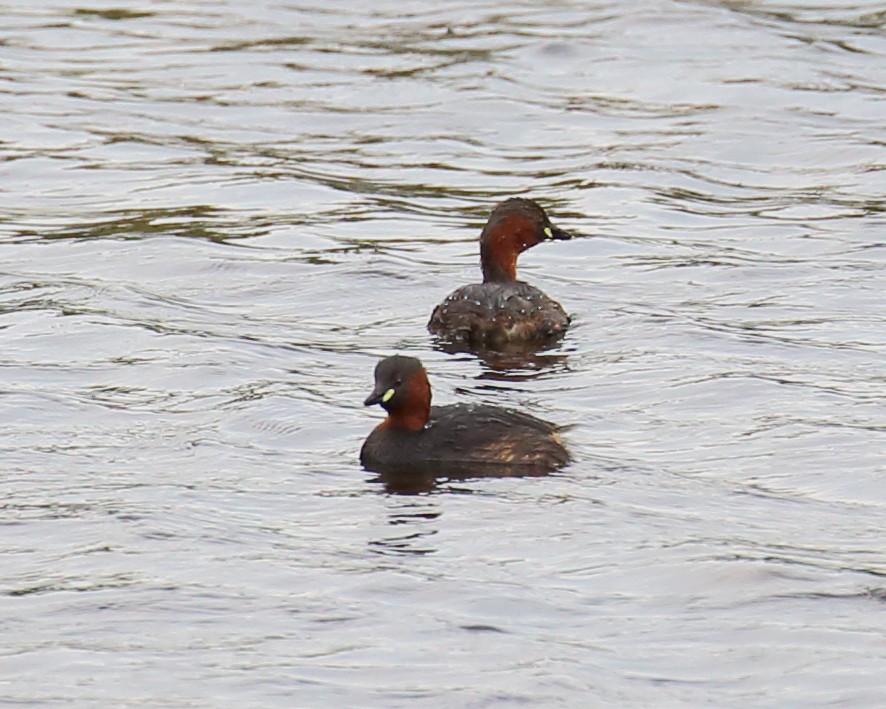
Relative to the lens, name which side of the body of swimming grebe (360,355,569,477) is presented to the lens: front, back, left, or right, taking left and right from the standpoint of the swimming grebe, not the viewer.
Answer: left
